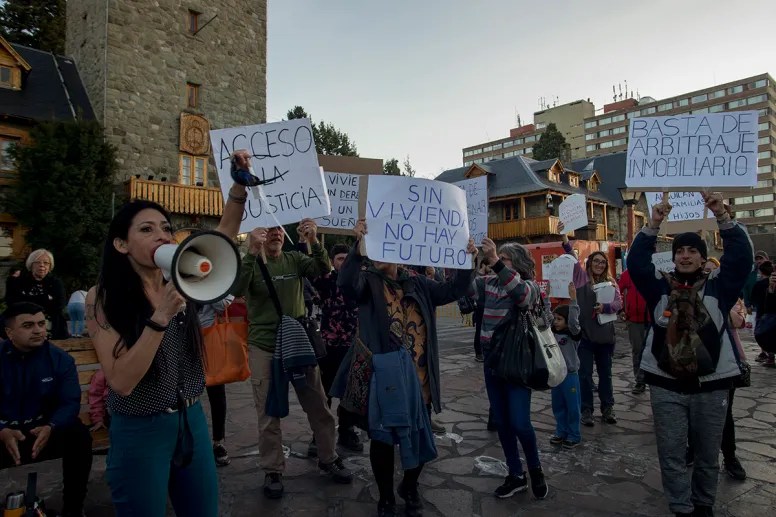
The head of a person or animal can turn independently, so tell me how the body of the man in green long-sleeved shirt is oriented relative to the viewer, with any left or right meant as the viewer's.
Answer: facing the viewer

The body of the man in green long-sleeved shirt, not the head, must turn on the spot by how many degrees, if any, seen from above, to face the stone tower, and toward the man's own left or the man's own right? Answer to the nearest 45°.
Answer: approximately 180°

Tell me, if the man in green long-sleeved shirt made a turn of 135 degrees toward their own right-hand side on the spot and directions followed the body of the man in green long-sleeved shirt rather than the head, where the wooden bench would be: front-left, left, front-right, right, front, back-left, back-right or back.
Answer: front-left

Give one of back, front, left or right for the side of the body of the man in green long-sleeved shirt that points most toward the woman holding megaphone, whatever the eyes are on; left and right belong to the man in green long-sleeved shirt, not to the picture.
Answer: front

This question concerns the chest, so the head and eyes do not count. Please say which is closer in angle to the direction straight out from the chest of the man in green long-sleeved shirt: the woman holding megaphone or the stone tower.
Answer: the woman holding megaphone

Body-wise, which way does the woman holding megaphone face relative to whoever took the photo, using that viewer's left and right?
facing the viewer and to the right of the viewer

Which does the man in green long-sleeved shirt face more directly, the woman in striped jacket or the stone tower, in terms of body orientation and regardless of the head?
the woman in striped jacket

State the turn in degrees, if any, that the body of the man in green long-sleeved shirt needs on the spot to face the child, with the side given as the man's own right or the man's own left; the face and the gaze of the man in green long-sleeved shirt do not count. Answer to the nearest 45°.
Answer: approximately 90° to the man's own left

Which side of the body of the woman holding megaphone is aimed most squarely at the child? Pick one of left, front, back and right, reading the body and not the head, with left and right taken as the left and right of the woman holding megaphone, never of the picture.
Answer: left

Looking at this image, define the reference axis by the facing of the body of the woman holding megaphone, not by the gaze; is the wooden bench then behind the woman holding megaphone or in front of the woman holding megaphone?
behind

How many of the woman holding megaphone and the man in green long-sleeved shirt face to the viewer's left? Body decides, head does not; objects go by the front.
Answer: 0

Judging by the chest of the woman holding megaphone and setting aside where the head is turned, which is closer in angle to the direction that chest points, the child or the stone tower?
the child
